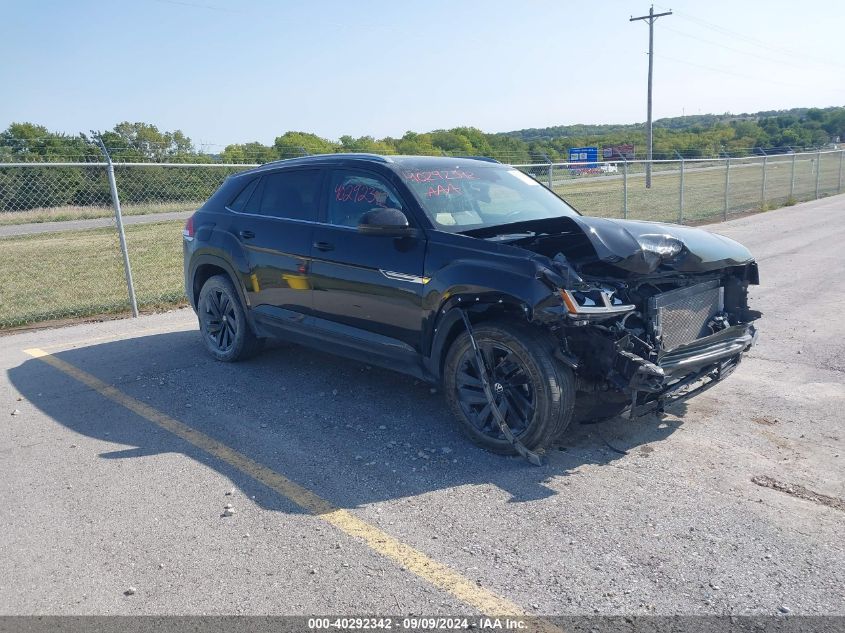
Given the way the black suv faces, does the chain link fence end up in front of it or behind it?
behind

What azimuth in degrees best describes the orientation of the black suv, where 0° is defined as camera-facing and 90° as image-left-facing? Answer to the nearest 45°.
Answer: approximately 315°
